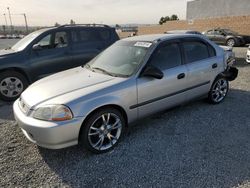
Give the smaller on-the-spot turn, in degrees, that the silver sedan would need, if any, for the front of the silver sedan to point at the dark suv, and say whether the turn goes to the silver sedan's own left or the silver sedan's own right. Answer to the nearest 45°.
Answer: approximately 90° to the silver sedan's own right
